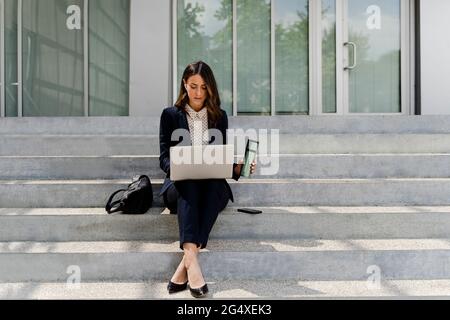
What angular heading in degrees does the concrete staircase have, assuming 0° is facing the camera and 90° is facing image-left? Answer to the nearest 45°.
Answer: approximately 0°
